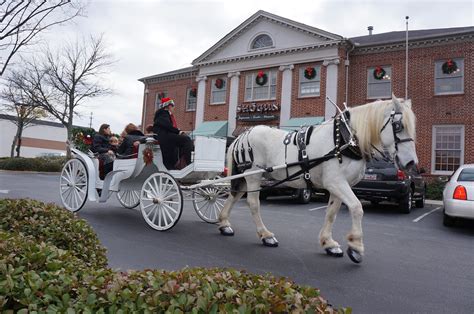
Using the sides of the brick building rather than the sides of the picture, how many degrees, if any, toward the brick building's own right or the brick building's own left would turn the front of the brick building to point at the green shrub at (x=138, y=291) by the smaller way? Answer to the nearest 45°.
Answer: approximately 45° to the brick building's own left

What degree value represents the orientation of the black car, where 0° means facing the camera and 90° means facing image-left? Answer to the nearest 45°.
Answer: approximately 225°

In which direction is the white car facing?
away from the camera

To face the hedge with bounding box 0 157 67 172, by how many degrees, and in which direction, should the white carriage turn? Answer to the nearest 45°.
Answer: approximately 135° to its left

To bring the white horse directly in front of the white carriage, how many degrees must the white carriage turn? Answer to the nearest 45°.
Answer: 0° — it already faces it

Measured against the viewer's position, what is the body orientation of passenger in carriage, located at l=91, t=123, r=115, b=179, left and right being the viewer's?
facing to the right of the viewer

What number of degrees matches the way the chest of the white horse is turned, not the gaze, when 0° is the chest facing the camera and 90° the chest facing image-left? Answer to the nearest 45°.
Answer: approximately 315°

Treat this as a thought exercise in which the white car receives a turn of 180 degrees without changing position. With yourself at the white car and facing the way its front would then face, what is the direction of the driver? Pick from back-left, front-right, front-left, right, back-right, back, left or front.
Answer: front-right

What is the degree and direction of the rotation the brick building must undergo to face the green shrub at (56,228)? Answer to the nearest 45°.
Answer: approximately 45° to its left

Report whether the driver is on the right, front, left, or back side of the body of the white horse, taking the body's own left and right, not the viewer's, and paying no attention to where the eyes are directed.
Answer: back

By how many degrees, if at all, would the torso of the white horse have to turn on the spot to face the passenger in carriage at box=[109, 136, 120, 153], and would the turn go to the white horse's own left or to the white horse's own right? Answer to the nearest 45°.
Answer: approximately 180°

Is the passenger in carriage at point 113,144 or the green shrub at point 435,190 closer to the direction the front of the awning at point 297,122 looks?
the passenger in carriage

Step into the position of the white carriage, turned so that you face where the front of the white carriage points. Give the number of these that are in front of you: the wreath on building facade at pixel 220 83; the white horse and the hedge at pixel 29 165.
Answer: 1

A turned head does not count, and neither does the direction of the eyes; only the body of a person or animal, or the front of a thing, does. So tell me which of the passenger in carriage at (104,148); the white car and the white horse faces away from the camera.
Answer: the white car

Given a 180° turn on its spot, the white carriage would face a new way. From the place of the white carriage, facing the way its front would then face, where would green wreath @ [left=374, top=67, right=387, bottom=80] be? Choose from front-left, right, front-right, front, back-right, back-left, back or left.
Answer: right

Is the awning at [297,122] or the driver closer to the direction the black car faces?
the awning

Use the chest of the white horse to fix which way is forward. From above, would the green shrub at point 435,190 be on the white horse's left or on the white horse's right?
on the white horse's left
